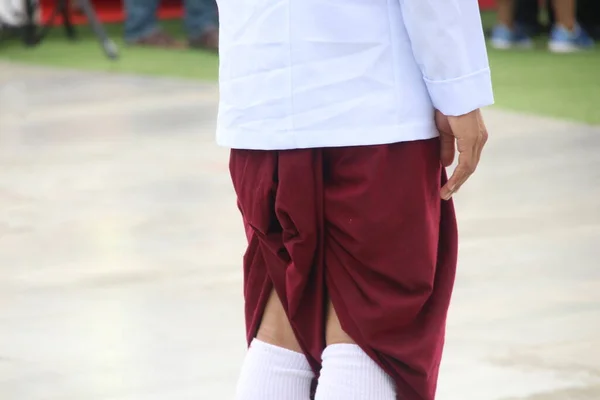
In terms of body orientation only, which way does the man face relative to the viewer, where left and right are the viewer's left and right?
facing away from the viewer and to the right of the viewer

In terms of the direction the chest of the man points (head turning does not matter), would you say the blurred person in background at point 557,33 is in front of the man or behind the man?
in front

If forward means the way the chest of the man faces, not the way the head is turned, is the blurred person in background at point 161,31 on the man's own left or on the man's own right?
on the man's own left
